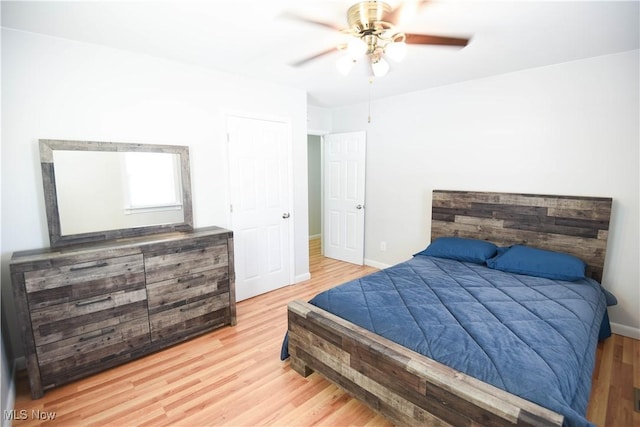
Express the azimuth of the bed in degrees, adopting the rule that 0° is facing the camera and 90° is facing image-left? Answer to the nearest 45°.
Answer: approximately 45°

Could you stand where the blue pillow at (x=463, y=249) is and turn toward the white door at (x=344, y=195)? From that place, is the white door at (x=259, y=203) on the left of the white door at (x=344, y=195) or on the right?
left

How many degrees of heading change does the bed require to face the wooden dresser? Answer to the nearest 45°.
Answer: approximately 45° to its right

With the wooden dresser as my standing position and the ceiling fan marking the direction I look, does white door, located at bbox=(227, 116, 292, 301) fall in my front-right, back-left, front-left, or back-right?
front-left

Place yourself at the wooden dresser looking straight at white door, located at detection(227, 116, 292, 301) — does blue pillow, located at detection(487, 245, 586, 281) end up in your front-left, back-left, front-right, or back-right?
front-right

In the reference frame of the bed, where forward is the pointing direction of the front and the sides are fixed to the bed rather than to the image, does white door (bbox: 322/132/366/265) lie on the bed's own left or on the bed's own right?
on the bed's own right

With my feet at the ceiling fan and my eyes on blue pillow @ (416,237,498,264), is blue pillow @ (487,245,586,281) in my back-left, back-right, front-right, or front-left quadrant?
front-right

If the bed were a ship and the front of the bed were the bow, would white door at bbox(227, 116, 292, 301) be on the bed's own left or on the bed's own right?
on the bed's own right

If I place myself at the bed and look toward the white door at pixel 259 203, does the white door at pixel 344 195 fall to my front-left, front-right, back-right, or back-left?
front-right

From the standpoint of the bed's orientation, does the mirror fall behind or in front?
in front

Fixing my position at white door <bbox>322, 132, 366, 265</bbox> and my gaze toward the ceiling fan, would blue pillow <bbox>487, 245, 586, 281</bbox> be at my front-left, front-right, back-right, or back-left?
front-left
